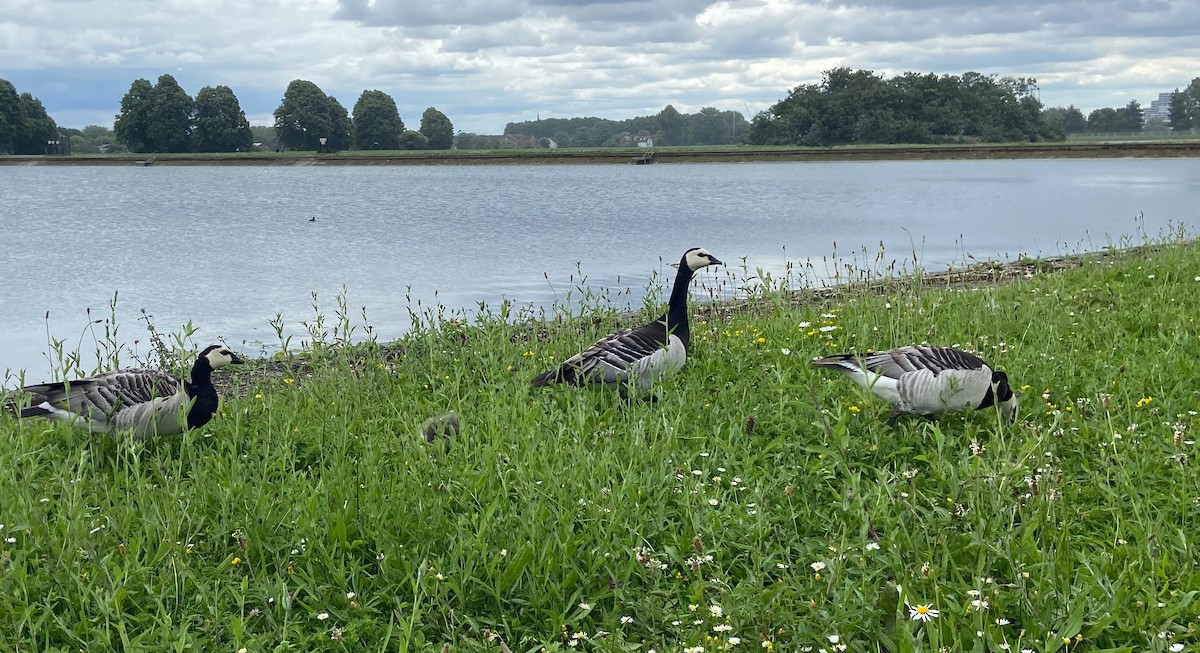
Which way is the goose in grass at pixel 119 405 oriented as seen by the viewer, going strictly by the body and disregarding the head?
to the viewer's right

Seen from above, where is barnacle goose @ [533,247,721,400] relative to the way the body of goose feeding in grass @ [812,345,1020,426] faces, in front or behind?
behind

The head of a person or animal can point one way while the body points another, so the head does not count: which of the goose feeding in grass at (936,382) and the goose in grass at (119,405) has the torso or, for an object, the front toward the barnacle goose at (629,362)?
the goose in grass at (119,405)

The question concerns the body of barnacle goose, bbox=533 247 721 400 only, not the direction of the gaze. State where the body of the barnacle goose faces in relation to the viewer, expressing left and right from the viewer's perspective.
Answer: facing to the right of the viewer

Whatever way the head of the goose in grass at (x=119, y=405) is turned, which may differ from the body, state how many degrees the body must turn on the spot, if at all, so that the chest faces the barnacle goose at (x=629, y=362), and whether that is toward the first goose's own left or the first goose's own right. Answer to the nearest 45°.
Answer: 0° — it already faces it

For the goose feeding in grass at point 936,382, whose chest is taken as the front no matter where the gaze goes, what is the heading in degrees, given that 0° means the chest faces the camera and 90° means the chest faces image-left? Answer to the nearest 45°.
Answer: approximately 270°

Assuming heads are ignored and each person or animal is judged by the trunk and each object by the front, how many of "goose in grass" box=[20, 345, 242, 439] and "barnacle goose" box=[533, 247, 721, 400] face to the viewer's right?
2

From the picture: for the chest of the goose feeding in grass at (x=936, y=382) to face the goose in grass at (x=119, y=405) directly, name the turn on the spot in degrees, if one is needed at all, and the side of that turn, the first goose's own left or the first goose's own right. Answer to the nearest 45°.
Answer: approximately 180°
